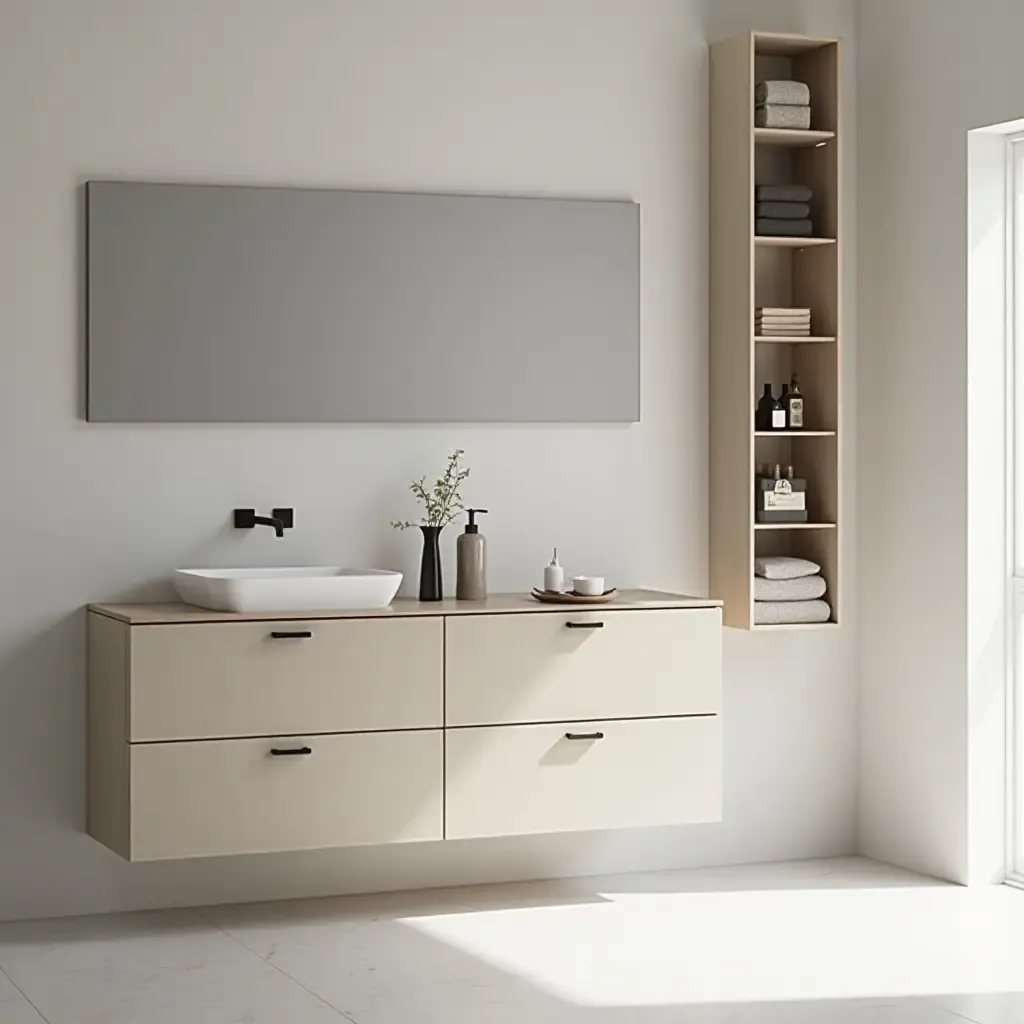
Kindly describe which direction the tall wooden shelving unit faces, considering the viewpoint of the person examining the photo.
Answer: facing the viewer and to the right of the viewer

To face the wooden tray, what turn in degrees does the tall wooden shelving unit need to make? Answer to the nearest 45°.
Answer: approximately 90° to its right

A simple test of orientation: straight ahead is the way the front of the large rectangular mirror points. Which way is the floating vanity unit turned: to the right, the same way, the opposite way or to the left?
the same way

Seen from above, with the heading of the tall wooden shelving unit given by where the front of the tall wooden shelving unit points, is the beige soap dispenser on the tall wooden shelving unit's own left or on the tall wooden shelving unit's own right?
on the tall wooden shelving unit's own right

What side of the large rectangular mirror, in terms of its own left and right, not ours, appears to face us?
front

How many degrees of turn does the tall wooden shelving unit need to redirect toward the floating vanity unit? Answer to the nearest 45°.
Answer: approximately 90° to its right

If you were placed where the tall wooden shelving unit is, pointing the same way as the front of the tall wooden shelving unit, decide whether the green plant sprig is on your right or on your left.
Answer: on your right

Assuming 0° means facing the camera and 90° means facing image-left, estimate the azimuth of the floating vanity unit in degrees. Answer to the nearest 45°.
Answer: approximately 0°

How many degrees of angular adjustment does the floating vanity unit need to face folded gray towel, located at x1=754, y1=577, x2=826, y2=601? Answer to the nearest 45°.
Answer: approximately 135° to its left

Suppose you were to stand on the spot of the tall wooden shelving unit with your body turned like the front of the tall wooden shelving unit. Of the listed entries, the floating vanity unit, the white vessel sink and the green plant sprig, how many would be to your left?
0

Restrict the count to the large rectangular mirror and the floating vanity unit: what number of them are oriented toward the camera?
2
